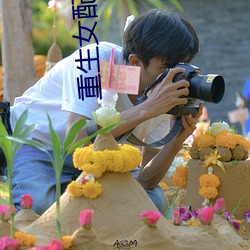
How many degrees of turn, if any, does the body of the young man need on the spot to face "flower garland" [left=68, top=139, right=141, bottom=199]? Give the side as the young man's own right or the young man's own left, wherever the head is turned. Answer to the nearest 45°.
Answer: approximately 90° to the young man's own right

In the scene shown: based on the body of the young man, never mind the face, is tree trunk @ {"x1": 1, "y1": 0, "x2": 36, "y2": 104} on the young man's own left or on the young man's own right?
on the young man's own left

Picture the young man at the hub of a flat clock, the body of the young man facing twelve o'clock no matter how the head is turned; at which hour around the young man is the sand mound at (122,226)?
The sand mound is roughly at 3 o'clock from the young man.

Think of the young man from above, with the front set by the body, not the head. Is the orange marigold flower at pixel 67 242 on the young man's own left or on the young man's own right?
on the young man's own right

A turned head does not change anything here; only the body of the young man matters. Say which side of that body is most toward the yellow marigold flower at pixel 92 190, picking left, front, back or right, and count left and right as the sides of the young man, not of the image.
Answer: right

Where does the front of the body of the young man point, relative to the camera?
to the viewer's right

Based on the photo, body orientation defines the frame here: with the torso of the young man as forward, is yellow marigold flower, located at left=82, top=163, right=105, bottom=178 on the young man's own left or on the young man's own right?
on the young man's own right
